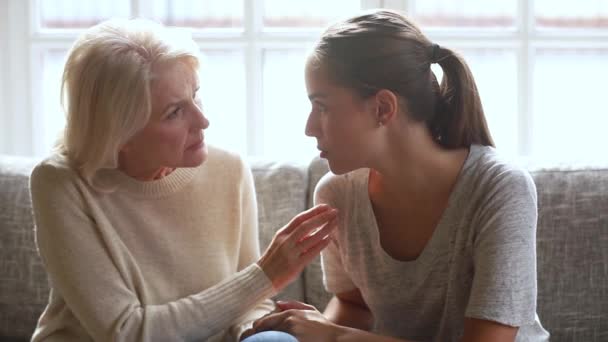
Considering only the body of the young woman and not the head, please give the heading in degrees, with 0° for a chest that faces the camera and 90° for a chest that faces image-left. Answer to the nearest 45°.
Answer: approximately 45°

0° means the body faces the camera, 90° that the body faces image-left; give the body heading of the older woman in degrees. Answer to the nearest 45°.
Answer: approximately 315°

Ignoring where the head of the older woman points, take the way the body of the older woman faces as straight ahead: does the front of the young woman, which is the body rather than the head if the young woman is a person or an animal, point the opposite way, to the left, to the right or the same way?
to the right

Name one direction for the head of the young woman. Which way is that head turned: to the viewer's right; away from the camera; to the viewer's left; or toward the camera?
to the viewer's left

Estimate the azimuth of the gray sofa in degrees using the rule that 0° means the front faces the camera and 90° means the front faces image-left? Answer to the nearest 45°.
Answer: approximately 0°
